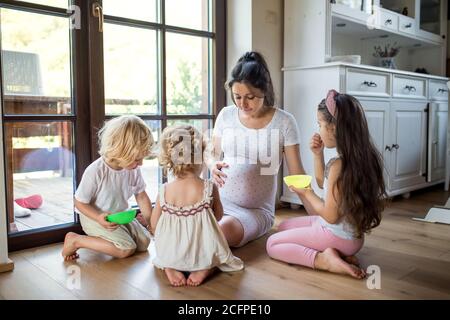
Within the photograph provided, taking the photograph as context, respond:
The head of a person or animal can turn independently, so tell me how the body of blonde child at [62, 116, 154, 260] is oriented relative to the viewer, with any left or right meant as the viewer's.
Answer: facing the viewer and to the right of the viewer

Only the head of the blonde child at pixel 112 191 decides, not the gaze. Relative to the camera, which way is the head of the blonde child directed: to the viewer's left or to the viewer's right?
to the viewer's right

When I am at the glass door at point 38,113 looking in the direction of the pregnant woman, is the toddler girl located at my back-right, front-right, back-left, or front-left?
front-right

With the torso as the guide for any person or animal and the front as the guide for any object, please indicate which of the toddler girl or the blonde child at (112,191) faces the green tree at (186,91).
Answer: the toddler girl

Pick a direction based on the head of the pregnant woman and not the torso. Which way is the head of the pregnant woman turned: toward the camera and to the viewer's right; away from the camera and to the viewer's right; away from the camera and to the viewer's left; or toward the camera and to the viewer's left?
toward the camera and to the viewer's left

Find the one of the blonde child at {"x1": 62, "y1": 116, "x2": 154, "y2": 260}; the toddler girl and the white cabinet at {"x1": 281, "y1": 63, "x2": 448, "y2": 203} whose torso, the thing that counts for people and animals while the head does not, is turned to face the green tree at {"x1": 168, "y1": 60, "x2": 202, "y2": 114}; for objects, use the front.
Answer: the toddler girl

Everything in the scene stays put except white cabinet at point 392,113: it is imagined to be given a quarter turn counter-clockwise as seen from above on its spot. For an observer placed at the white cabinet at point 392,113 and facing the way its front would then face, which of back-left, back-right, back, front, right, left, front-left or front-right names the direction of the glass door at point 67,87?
back

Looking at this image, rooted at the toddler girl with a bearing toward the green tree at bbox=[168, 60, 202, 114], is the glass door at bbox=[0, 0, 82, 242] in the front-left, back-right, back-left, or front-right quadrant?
front-left

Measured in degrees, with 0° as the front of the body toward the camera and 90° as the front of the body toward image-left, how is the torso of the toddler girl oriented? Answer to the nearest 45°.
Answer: approximately 180°

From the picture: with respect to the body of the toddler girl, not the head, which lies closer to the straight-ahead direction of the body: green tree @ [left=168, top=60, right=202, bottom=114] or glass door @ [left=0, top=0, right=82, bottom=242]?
the green tree

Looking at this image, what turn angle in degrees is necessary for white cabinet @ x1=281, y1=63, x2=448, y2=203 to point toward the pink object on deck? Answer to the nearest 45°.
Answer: approximately 90° to its right

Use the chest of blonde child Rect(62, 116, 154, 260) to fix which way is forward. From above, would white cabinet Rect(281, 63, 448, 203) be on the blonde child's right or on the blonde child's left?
on the blonde child's left

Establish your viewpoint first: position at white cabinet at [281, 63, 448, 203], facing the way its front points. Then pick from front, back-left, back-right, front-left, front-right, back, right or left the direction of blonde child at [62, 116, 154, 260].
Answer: right
